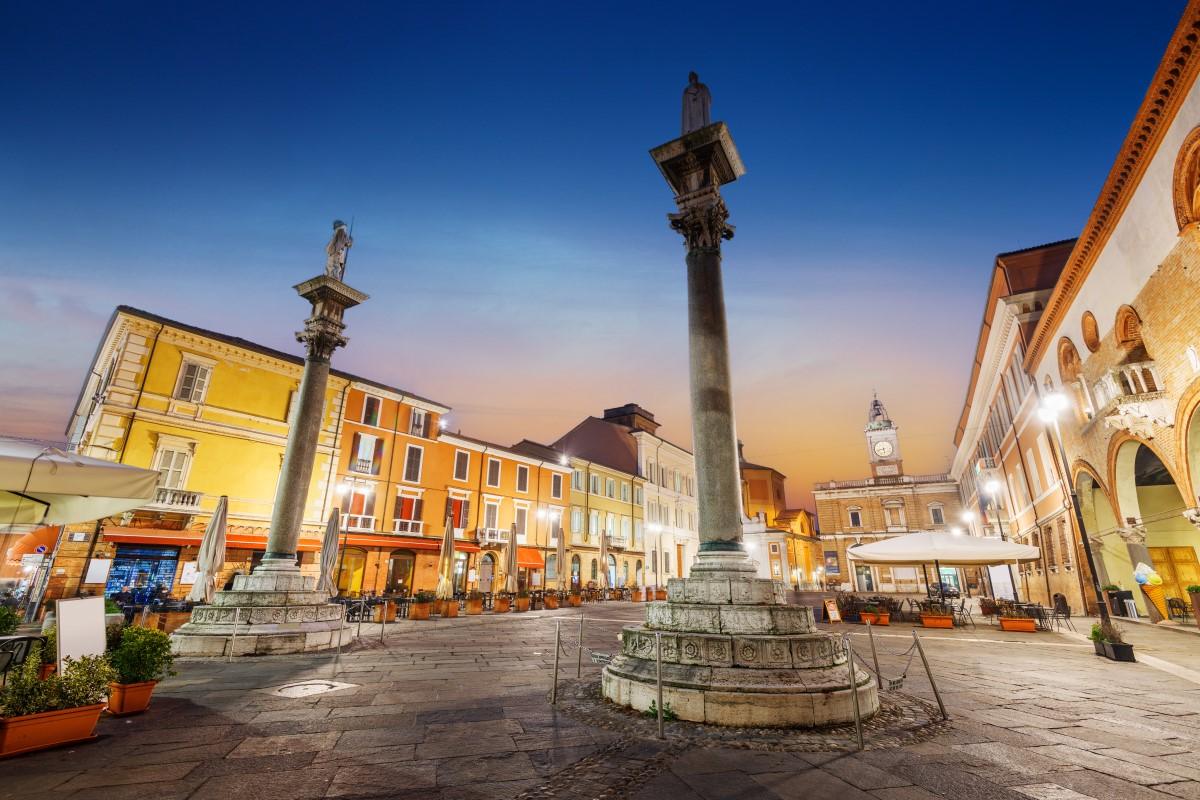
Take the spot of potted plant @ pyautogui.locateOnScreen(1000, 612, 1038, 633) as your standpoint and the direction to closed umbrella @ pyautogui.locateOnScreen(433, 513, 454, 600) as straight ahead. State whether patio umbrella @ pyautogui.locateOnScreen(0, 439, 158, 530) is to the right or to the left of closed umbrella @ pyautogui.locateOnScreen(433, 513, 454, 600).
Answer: left

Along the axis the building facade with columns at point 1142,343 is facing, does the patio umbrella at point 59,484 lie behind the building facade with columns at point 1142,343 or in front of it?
in front

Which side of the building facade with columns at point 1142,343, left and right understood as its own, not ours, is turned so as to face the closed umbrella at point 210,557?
front

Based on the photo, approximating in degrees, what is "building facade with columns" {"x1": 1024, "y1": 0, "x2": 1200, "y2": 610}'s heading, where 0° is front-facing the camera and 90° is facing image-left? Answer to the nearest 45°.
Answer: approximately 45°

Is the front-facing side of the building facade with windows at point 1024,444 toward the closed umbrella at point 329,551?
yes

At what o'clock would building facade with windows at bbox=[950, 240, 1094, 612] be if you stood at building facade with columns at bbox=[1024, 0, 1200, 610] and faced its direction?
building facade with windows at bbox=[950, 240, 1094, 612] is roughly at 4 o'clock from building facade with columns at bbox=[1024, 0, 1200, 610].

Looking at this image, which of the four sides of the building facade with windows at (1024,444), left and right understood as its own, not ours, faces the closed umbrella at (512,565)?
front

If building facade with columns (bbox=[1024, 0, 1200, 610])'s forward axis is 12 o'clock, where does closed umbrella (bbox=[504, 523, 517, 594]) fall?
The closed umbrella is roughly at 1 o'clock from the building facade with columns.

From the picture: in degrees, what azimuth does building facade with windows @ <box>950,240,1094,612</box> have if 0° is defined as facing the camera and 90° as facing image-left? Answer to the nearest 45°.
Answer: approximately 45°

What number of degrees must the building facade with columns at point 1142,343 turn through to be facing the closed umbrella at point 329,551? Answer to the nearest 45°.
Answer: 0° — it already faces it

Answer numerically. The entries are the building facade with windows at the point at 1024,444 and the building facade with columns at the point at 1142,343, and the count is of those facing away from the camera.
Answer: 0

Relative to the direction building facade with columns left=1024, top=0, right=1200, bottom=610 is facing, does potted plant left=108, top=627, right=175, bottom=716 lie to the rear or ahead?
ahead
